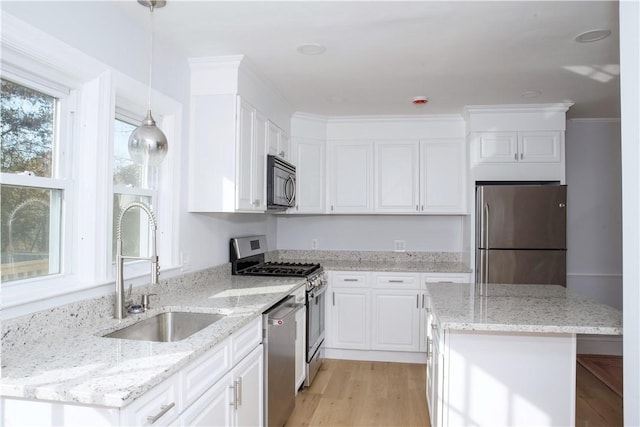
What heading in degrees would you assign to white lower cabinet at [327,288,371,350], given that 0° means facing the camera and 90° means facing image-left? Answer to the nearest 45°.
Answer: approximately 0°

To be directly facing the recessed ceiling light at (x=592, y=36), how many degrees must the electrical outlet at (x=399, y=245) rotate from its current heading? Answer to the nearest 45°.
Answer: approximately 45° to its left

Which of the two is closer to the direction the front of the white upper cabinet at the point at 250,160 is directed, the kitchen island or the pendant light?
the kitchen island

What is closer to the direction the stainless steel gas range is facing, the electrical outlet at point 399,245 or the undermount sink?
the electrical outlet

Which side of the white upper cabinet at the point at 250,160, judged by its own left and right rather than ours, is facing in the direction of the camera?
right

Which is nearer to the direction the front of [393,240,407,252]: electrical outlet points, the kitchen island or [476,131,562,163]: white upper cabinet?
the kitchen island

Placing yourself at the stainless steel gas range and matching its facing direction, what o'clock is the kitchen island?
The kitchen island is roughly at 2 o'clock from the stainless steel gas range.

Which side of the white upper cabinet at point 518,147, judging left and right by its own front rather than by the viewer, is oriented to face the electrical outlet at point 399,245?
right

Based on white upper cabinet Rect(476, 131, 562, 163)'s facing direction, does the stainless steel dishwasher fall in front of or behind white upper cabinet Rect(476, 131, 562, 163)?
in front

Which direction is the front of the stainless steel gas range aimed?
to the viewer's right

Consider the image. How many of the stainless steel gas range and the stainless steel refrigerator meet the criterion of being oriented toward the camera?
1
